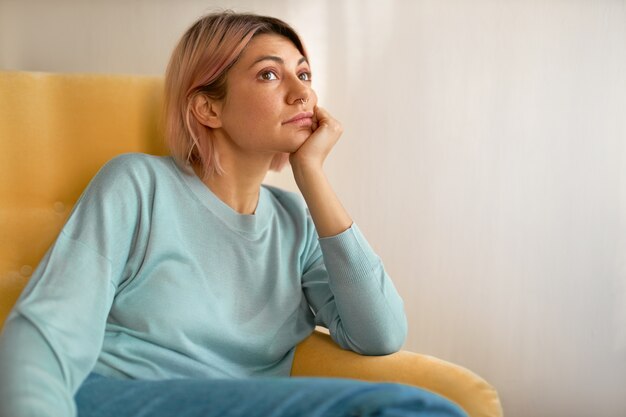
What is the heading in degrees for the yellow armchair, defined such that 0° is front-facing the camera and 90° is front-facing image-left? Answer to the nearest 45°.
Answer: approximately 315°

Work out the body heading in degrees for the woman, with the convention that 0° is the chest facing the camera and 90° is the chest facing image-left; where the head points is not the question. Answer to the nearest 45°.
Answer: approximately 315°
